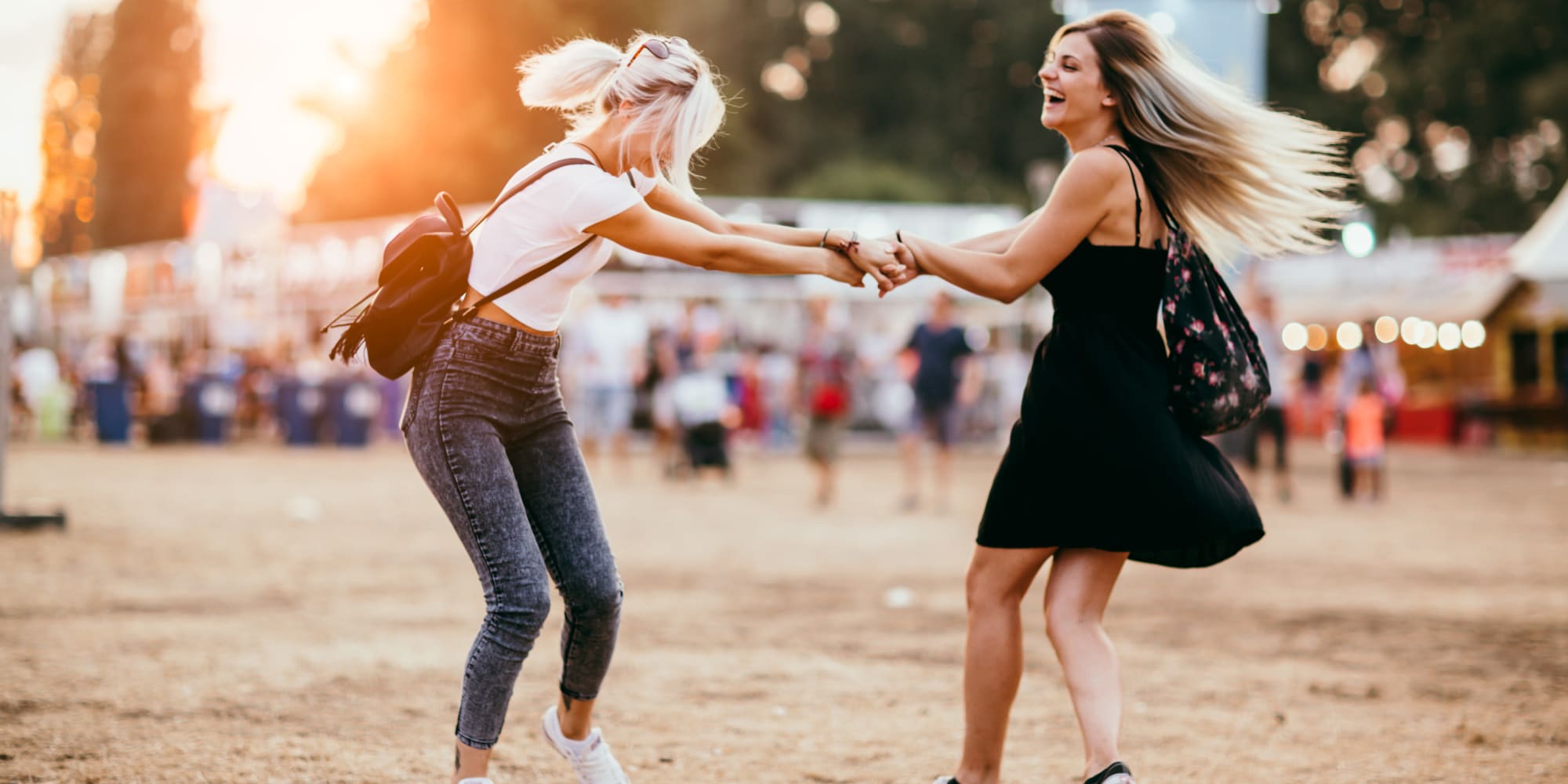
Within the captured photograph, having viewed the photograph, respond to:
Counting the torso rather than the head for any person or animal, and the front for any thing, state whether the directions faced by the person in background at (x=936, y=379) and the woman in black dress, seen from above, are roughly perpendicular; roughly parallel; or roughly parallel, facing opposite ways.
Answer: roughly perpendicular

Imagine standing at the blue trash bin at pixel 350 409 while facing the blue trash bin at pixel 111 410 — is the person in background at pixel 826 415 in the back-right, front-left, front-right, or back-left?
back-left

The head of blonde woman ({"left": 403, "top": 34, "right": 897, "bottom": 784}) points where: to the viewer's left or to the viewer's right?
to the viewer's right

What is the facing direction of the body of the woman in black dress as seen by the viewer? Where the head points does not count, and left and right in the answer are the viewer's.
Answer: facing to the left of the viewer

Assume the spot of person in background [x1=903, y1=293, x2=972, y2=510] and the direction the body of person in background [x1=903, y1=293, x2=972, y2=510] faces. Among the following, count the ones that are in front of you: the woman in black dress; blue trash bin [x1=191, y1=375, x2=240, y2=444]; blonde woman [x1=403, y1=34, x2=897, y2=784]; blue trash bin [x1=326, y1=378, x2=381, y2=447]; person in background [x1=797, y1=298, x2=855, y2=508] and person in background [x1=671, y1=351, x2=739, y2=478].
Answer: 2

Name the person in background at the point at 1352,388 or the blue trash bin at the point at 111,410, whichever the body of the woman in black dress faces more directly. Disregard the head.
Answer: the blue trash bin

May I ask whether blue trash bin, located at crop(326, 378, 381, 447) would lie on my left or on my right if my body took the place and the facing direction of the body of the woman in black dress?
on my right

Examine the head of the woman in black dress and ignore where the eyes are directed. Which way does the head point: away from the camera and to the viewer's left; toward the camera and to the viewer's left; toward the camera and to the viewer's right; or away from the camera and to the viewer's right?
toward the camera and to the viewer's left
